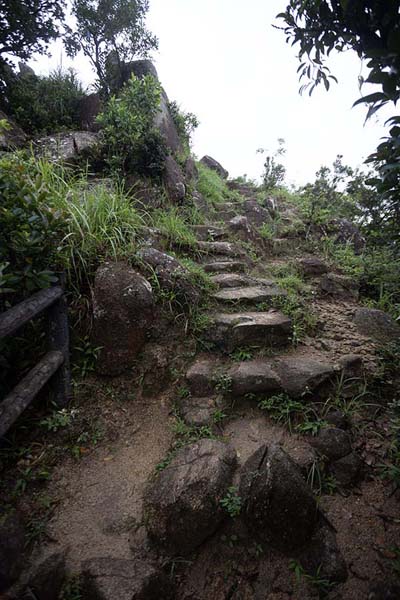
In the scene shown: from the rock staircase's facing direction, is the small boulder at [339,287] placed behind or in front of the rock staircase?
behind

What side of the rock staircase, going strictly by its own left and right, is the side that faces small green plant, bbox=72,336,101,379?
right

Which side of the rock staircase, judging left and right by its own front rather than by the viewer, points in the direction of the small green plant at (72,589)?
front

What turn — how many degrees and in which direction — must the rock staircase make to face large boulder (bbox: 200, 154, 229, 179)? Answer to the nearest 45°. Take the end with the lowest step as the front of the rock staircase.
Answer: approximately 180°

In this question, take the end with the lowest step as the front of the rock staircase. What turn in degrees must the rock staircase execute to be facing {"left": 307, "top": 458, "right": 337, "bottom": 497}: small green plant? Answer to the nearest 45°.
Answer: approximately 45° to its left

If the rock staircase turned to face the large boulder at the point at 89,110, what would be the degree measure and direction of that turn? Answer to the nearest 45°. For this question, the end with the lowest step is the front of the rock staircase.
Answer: approximately 135° to its right

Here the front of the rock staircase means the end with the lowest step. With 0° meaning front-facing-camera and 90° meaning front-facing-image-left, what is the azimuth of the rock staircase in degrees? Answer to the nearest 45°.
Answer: approximately 0°

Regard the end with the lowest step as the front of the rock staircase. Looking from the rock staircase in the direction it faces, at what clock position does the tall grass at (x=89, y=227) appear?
The tall grass is roughly at 3 o'clock from the rock staircase.

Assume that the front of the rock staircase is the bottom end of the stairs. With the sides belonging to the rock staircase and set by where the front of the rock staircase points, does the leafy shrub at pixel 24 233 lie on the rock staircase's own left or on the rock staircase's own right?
on the rock staircase's own right

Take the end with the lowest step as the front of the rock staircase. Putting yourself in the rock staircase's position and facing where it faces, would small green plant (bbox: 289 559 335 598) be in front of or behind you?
in front

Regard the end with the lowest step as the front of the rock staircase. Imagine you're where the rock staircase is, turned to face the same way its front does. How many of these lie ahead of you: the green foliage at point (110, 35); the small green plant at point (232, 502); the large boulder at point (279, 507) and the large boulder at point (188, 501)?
3

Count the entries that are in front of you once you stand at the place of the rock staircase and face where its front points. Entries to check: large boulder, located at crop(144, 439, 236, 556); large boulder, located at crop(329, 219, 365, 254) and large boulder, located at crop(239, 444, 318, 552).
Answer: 2

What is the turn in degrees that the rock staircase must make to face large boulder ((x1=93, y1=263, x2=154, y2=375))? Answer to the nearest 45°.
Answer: approximately 90° to its right

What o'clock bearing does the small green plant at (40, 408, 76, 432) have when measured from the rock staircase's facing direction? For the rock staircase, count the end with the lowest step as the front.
The small green plant is roughly at 2 o'clock from the rock staircase.

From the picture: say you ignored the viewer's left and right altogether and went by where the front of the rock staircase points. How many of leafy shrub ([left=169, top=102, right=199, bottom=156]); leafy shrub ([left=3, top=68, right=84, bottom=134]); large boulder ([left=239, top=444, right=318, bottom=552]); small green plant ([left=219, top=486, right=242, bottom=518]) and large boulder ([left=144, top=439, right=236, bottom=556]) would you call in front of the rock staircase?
3

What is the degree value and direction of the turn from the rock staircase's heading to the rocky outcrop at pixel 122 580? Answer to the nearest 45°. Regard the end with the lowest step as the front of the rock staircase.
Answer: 0° — it already faces it

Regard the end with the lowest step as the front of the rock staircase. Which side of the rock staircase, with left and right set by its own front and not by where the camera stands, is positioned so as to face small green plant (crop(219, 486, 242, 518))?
front
